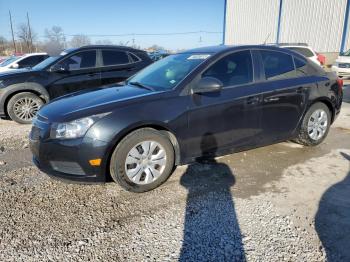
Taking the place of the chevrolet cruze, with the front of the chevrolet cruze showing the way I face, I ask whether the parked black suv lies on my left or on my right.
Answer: on my right

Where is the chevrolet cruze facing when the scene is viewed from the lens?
facing the viewer and to the left of the viewer

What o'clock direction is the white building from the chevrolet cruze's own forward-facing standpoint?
The white building is roughly at 5 o'clock from the chevrolet cruze.
